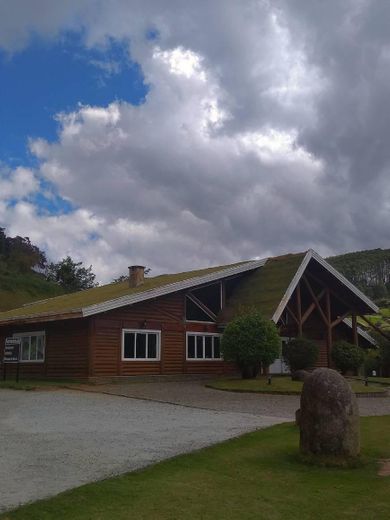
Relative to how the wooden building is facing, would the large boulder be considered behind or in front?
in front

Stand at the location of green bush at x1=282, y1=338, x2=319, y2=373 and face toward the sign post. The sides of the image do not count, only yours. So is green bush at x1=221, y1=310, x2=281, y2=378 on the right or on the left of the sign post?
left

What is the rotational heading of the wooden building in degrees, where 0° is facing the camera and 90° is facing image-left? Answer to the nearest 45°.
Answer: approximately 315°

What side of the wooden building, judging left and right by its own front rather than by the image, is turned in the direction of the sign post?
right

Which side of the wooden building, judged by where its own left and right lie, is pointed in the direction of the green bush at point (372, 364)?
left

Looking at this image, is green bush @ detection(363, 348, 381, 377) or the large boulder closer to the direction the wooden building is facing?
the large boulder

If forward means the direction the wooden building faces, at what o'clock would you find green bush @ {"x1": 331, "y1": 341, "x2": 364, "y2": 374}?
The green bush is roughly at 10 o'clock from the wooden building.
